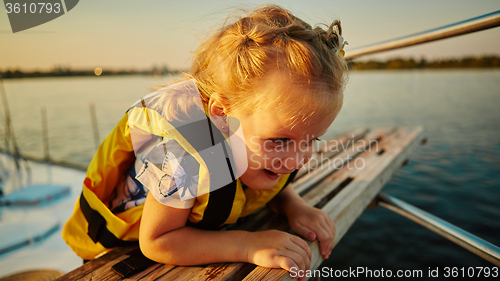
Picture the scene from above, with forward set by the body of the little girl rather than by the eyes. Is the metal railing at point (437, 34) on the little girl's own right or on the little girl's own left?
on the little girl's own left

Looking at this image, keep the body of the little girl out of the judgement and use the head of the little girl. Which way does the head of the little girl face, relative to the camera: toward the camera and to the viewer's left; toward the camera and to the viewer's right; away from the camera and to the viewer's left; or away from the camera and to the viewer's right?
toward the camera and to the viewer's right

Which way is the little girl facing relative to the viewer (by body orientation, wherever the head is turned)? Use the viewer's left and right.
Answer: facing the viewer and to the right of the viewer
